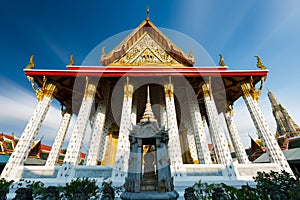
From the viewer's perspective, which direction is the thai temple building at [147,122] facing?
toward the camera

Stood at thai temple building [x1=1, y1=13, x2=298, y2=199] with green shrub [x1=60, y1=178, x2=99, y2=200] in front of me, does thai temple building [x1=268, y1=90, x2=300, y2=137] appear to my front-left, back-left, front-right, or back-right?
back-left

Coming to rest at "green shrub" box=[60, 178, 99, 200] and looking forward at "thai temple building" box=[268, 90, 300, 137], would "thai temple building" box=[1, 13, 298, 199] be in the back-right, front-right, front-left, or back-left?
front-left

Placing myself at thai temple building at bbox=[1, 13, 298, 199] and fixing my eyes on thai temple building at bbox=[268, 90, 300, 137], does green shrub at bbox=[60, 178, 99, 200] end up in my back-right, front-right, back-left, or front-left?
back-right

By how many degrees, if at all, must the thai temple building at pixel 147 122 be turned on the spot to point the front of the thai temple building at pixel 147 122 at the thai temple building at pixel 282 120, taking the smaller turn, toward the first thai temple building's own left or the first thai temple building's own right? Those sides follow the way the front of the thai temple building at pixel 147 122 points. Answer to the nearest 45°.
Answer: approximately 135° to the first thai temple building's own left

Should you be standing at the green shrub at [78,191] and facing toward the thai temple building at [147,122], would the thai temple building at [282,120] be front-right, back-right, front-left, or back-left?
front-right

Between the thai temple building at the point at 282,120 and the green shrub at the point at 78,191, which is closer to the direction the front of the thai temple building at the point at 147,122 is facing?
the green shrub

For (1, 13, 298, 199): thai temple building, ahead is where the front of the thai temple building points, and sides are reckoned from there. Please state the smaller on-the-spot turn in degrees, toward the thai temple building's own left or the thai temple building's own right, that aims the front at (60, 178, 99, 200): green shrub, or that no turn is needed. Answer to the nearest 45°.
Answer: approximately 45° to the thai temple building's own right
